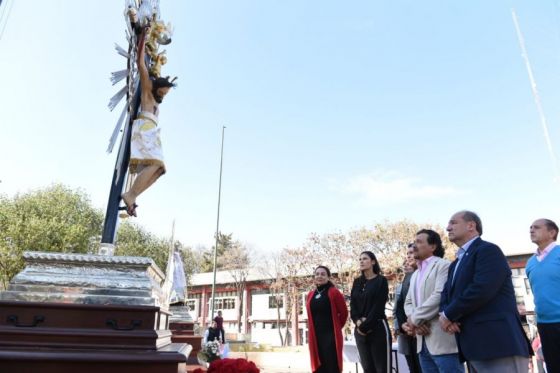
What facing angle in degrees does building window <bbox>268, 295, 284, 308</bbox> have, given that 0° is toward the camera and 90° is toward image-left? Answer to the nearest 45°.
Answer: approximately 0°

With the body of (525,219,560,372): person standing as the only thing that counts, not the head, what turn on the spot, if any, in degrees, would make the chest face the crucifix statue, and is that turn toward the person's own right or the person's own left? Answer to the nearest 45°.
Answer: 0° — they already face it

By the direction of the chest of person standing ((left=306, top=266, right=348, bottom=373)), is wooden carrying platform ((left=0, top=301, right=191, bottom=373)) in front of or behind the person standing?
in front

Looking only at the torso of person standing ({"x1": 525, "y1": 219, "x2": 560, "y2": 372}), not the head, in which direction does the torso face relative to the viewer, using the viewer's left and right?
facing the viewer and to the left of the viewer

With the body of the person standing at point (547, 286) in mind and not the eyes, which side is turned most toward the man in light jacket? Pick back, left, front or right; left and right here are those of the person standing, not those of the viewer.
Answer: front

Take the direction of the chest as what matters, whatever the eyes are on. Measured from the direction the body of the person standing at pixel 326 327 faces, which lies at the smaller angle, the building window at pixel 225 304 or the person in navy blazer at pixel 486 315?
the person in navy blazer

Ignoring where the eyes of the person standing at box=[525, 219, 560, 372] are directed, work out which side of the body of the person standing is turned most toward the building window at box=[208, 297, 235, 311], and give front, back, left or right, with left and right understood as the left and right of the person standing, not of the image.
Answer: right

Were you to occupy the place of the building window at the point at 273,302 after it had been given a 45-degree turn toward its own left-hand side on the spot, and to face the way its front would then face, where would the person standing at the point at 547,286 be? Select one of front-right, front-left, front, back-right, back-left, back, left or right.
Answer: front-right

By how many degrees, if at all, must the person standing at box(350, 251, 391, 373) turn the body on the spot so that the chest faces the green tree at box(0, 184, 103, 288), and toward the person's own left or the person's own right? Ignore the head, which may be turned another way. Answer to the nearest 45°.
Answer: approximately 90° to the person's own right

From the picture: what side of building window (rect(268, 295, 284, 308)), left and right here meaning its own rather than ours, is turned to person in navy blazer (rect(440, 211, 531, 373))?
front

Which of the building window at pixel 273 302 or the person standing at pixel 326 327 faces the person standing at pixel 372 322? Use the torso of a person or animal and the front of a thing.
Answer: the building window

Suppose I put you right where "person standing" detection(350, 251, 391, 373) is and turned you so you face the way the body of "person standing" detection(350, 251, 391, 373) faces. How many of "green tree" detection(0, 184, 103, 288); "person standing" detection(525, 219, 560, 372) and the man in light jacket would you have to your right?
1
